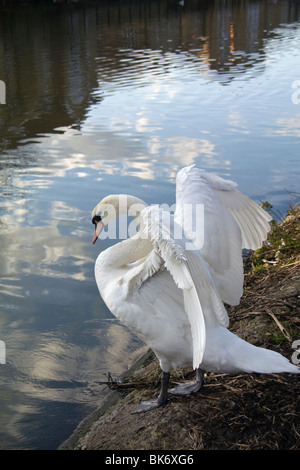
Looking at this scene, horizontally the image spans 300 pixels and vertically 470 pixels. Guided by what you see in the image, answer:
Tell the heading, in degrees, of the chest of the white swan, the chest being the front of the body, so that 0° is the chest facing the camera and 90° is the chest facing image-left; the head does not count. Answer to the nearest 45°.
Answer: approximately 90°
